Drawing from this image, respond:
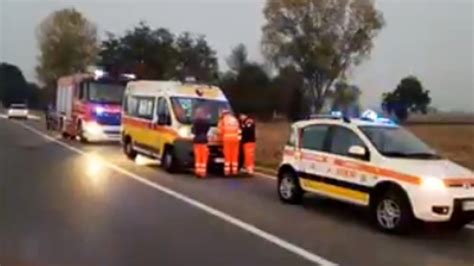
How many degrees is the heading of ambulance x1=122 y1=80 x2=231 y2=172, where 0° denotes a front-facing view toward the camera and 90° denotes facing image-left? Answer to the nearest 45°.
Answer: approximately 315°

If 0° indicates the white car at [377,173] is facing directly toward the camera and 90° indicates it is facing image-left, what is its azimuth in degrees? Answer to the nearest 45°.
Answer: approximately 315°

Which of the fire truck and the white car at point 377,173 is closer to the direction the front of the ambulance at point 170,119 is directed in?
the white car

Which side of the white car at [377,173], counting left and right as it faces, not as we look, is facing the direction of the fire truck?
back

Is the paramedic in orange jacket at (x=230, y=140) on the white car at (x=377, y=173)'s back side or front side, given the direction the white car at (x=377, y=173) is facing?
on the back side
